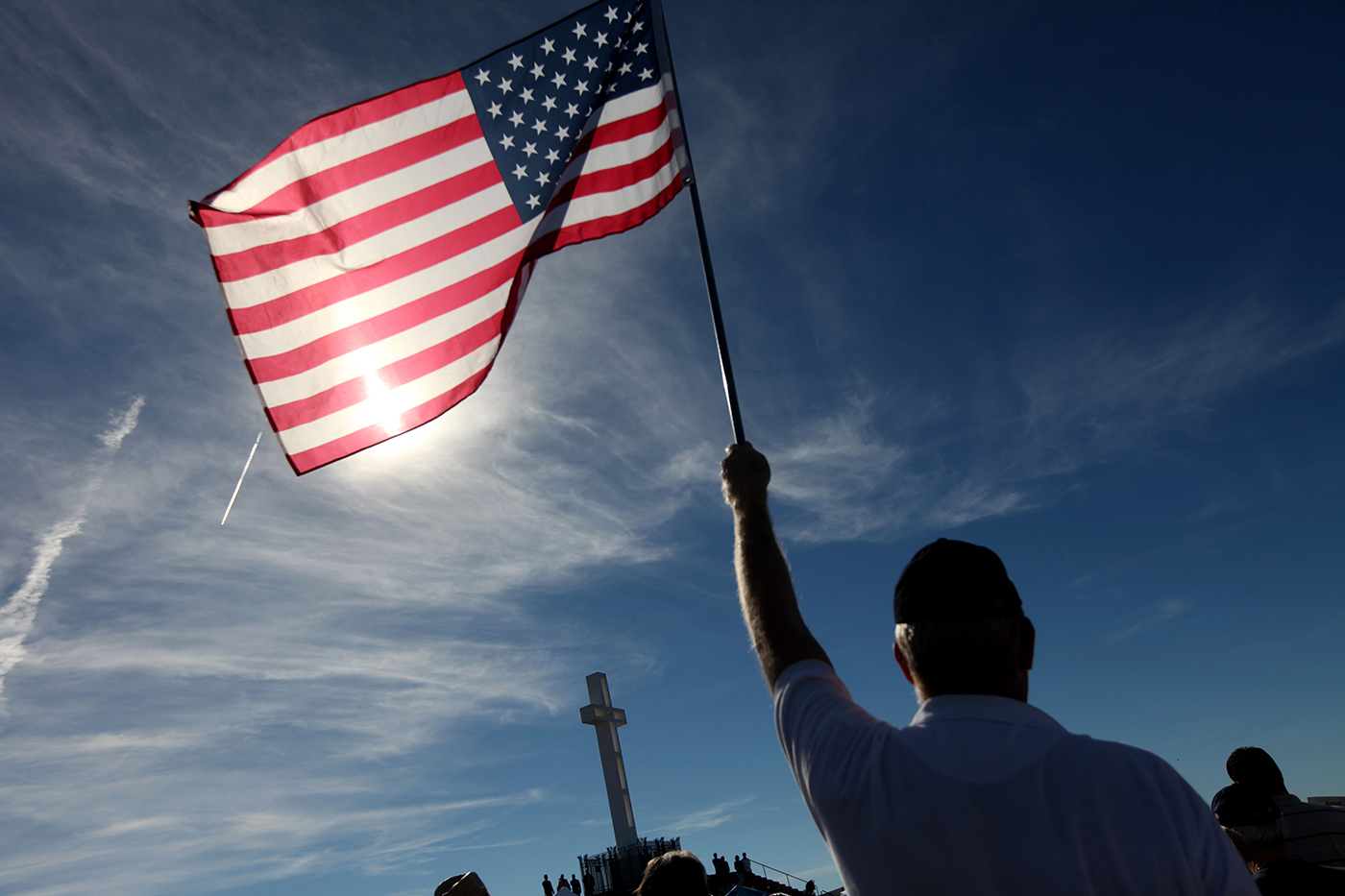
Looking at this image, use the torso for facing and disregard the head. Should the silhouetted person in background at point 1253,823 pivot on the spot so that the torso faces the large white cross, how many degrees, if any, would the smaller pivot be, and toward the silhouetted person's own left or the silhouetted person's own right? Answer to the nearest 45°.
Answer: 0° — they already face it

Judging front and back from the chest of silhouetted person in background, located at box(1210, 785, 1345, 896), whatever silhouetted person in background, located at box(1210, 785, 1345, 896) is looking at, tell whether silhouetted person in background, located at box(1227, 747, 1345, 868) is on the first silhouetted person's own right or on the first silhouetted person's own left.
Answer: on the first silhouetted person's own right

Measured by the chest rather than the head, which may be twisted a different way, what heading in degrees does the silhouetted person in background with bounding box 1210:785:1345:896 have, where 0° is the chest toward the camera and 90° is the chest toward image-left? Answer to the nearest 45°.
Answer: approximately 135°
